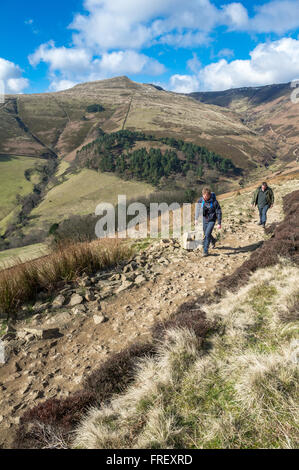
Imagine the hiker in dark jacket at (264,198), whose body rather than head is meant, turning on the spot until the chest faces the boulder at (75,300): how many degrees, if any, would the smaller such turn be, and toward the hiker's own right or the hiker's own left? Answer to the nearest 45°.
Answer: approximately 45° to the hiker's own right

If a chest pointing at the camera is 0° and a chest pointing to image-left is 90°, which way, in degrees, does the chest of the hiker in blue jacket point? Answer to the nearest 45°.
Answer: approximately 45°

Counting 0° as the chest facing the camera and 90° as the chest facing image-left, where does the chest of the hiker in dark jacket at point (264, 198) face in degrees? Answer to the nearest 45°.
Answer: approximately 0°

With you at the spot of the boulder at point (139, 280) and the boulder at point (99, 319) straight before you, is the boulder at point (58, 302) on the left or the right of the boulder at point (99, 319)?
right

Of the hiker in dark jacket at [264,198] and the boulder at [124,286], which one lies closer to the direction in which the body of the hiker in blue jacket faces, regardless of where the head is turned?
the boulder

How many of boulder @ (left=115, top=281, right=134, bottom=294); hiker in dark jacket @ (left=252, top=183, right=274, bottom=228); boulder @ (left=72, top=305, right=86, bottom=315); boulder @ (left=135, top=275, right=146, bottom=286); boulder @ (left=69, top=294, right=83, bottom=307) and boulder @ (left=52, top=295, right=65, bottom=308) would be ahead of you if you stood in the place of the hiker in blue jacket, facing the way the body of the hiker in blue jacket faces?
5

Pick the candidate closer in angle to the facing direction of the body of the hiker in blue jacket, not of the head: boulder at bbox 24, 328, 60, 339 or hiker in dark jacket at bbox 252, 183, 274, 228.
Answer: the boulder
